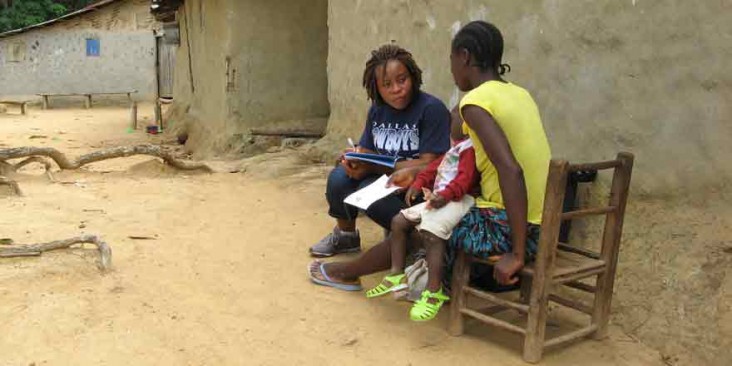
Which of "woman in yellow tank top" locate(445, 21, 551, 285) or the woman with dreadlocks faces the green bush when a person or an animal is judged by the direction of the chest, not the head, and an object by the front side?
the woman in yellow tank top

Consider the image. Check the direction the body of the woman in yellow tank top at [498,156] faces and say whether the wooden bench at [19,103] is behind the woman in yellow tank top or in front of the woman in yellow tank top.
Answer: in front

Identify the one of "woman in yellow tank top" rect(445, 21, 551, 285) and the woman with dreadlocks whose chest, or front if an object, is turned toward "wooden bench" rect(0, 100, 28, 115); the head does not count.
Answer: the woman in yellow tank top

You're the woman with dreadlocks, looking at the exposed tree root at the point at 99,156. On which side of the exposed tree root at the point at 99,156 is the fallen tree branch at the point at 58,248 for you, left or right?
left

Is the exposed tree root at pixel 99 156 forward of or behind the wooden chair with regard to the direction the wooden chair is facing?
forward

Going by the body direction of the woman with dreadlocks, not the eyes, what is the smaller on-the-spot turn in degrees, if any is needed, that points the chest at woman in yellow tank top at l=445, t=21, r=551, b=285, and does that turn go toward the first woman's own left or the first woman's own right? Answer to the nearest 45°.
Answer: approximately 90° to the first woman's own left

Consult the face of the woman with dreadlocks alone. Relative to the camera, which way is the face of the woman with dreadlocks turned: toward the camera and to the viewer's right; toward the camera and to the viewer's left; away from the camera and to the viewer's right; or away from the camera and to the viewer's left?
toward the camera and to the viewer's right

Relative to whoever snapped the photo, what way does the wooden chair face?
facing away from the viewer and to the left of the viewer

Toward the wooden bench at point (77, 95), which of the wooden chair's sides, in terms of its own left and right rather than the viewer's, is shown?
front

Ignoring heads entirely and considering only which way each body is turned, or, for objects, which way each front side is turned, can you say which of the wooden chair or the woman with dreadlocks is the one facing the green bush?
the wooden chair

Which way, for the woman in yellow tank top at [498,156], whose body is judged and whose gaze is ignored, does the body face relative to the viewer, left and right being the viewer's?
facing away from the viewer and to the left of the viewer

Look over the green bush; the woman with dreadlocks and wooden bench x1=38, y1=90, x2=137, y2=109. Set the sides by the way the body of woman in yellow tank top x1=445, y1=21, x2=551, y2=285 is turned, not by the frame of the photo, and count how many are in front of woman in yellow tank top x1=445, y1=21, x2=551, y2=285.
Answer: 3
